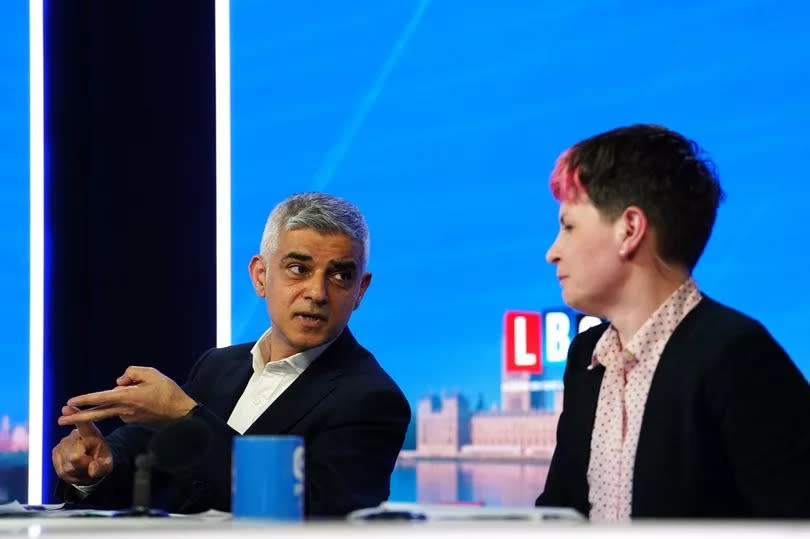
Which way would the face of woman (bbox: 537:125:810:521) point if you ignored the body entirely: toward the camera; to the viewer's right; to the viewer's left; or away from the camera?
to the viewer's left

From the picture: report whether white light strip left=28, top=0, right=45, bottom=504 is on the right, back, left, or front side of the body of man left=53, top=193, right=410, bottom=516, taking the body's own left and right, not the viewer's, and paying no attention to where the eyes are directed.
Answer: right

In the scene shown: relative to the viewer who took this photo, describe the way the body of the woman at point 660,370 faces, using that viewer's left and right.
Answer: facing the viewer and to the left of the viewer

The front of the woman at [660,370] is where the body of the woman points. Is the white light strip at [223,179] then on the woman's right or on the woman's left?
on the woman's right

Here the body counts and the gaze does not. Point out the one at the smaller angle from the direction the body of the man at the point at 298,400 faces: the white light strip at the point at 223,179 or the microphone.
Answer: the microphone

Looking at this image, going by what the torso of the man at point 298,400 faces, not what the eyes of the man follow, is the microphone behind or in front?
in front

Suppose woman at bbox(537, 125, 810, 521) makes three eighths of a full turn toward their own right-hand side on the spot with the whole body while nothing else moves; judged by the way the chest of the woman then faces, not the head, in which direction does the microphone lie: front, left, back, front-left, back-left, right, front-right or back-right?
back-left

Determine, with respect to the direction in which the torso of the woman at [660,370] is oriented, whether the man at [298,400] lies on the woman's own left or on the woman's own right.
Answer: on the woman's own right

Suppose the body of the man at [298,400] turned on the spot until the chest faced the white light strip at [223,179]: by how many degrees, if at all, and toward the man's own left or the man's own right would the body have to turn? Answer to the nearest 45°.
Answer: approximately 135° to the man's own right

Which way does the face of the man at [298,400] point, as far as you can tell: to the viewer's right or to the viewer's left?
to the viewer's right

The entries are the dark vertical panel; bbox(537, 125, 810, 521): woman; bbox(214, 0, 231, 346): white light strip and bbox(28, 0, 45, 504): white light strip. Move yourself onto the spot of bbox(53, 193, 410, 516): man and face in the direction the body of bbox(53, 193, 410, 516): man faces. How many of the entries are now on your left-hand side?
1
